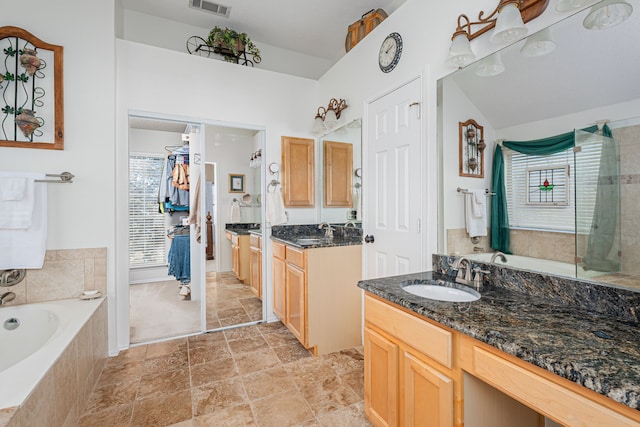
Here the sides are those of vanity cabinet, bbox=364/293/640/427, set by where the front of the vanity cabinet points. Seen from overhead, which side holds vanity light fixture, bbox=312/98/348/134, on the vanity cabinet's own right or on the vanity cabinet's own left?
on the vanity cabinet's own right

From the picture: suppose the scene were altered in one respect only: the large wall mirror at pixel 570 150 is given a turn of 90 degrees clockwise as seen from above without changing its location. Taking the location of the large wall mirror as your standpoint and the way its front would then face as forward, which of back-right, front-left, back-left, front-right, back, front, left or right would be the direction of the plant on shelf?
front-left

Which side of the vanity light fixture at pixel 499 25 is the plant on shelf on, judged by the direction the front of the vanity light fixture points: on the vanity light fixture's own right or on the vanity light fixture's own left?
on the vanity light fixture's own right

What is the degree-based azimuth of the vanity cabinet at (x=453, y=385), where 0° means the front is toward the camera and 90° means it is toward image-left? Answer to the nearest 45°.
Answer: approximately 45°

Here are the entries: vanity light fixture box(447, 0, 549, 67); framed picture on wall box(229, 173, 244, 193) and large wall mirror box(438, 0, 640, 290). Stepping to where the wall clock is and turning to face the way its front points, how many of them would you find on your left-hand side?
2

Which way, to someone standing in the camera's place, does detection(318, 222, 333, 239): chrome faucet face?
facing the viewer and to the left of the viewer

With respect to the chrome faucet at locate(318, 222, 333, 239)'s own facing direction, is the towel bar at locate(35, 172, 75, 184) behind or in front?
in front

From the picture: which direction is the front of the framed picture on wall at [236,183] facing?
toward the camera

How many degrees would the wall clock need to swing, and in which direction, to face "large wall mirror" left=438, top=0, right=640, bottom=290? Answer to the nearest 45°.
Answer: approximately 90° to its left

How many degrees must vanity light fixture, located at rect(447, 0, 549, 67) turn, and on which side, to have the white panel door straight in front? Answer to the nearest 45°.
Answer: approximately 90° to its right
